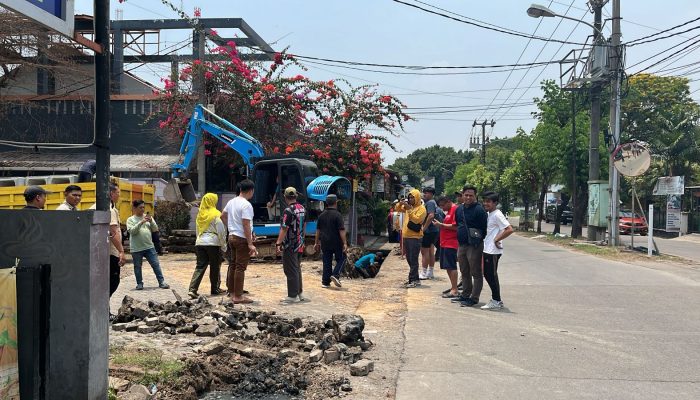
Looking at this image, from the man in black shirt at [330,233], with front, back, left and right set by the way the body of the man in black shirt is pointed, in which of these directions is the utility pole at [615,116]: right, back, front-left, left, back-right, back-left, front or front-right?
front-right

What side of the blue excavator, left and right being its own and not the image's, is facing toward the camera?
left

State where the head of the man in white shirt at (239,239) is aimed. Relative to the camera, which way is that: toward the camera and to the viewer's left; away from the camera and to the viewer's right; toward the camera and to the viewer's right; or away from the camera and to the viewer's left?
away from the camera and to the viewer's right

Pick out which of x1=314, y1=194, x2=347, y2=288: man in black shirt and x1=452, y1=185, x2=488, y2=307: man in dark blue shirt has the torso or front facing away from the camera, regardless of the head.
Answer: x1=314, y1=194, x2=347, y2=288: man in black shirt

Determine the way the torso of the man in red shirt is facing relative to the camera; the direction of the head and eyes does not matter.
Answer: to the viewer's left

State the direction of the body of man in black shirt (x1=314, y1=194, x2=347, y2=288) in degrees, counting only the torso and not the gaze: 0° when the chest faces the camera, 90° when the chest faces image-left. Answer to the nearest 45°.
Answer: approximately 180°
